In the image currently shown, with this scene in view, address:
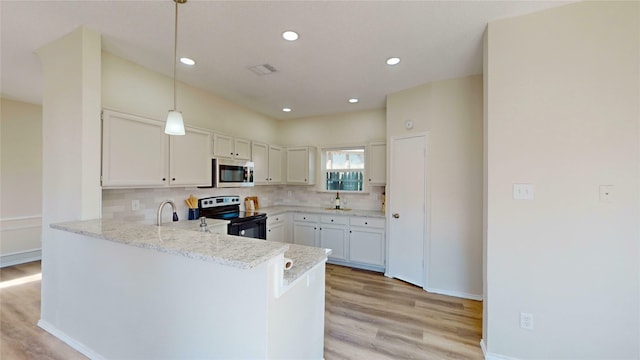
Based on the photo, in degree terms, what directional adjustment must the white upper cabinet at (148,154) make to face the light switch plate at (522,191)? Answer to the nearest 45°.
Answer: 0° — it already faces it

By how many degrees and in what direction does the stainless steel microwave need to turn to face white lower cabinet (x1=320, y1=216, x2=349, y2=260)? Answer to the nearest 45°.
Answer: approximately 45° to its left

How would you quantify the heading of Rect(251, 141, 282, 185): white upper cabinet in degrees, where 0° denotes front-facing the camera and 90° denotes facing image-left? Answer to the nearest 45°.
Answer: approximately 315°

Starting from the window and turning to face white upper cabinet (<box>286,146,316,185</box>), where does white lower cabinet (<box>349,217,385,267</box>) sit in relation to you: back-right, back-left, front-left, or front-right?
back-left

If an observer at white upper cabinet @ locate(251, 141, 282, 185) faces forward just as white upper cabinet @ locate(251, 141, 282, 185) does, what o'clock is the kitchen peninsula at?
The kitchen peninsula is roughly at 2 o'clock from the white upper cabinet.
